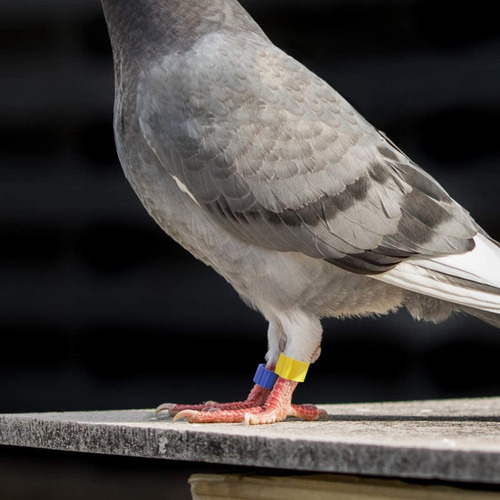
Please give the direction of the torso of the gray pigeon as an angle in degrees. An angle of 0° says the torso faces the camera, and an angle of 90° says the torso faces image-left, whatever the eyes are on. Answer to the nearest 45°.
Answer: approximately 90°
